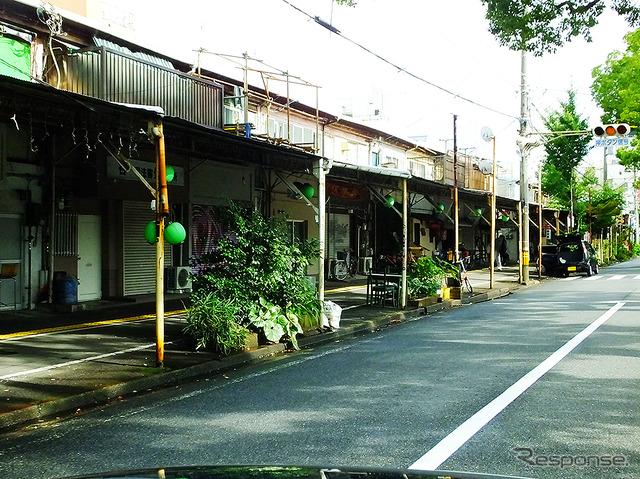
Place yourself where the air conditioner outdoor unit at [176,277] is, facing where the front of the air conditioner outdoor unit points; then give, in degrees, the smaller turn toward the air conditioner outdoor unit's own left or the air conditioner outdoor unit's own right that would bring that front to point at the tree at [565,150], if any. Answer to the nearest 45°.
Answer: approximately 90° to the air conditioner outdoor unit's own left

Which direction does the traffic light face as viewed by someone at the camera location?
facing the viewer

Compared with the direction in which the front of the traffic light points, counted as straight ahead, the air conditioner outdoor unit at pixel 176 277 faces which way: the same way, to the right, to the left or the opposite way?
to the left

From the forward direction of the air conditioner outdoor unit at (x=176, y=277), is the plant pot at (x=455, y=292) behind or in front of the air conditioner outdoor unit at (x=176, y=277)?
in front

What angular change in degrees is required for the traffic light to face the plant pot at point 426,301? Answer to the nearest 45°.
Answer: approximately 45° to its right

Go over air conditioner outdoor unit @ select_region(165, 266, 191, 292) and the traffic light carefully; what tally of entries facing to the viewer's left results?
0

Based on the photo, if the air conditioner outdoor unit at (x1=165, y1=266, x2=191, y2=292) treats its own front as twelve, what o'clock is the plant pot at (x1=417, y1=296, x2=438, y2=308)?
The plant pot is roughly at 11 o'clock from the air conditioner outdoor unit.

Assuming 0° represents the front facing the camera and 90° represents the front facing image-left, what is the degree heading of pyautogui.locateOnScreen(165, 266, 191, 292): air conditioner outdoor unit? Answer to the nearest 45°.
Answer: approximately 315°

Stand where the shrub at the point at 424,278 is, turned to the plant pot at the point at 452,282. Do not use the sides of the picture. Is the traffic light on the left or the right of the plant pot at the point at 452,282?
right

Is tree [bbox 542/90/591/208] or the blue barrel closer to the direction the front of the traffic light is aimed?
the blue barrel

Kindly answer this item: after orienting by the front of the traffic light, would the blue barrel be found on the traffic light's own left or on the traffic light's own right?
on the traffic light's own right

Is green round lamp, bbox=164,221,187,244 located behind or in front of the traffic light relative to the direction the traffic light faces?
in front

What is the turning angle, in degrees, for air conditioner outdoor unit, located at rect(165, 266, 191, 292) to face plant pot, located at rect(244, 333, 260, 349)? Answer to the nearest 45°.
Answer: approximately 45° to its right

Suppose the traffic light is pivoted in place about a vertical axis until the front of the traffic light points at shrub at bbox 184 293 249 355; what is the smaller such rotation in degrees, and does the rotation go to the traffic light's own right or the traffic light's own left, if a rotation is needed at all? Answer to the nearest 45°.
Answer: approximately 45° to the traffic light's own right

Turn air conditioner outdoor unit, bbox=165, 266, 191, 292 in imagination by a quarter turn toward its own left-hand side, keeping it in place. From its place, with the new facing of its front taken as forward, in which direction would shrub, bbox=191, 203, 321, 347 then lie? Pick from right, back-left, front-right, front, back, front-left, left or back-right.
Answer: back-right

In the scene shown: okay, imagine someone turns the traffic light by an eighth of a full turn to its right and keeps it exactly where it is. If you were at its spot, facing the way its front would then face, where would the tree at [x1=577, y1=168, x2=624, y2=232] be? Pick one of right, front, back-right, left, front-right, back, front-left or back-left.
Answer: back-right

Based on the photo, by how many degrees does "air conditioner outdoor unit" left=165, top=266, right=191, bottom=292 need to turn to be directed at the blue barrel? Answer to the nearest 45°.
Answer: approximately 90° to its right
